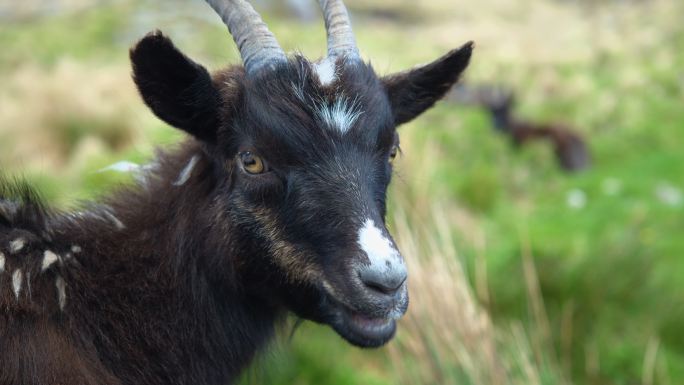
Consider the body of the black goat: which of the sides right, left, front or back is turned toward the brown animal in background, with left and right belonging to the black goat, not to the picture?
left

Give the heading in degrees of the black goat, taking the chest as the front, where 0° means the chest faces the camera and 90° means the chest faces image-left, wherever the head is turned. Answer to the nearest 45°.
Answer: approximately 315°
